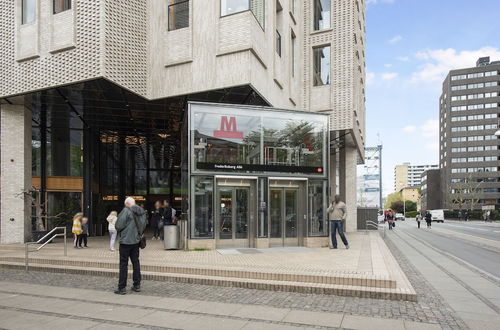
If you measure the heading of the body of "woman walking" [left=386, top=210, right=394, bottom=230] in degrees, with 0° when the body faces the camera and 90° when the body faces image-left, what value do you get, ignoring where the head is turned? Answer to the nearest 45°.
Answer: approximately 0°

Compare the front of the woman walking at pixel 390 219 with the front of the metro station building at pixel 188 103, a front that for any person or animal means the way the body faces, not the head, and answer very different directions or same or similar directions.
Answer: same or similar directions

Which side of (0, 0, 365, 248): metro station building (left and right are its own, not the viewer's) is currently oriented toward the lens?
front

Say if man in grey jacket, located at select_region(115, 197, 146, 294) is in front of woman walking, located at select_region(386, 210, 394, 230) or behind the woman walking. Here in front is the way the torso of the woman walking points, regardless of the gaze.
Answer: in front

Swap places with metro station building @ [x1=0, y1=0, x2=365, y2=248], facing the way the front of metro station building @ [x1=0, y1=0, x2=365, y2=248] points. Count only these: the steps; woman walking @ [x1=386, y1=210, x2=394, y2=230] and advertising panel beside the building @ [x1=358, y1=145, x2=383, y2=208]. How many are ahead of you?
1

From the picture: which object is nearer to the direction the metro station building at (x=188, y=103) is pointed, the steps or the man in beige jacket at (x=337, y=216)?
the steps

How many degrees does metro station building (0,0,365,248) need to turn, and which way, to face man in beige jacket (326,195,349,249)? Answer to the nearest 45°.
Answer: approximately 45° to its left

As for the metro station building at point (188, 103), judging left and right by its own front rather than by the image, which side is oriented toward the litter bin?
front

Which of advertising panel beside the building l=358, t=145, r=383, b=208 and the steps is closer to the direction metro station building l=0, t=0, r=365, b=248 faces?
the steps

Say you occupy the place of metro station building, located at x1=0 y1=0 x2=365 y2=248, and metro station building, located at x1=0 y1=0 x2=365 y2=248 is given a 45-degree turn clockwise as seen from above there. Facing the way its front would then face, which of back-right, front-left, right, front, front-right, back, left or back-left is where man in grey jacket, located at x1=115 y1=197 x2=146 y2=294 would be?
front-left
